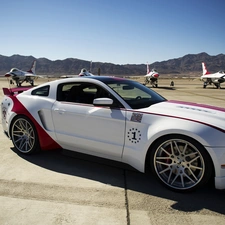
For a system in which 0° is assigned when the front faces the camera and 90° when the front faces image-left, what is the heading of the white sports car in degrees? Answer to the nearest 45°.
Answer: approximately 315°
